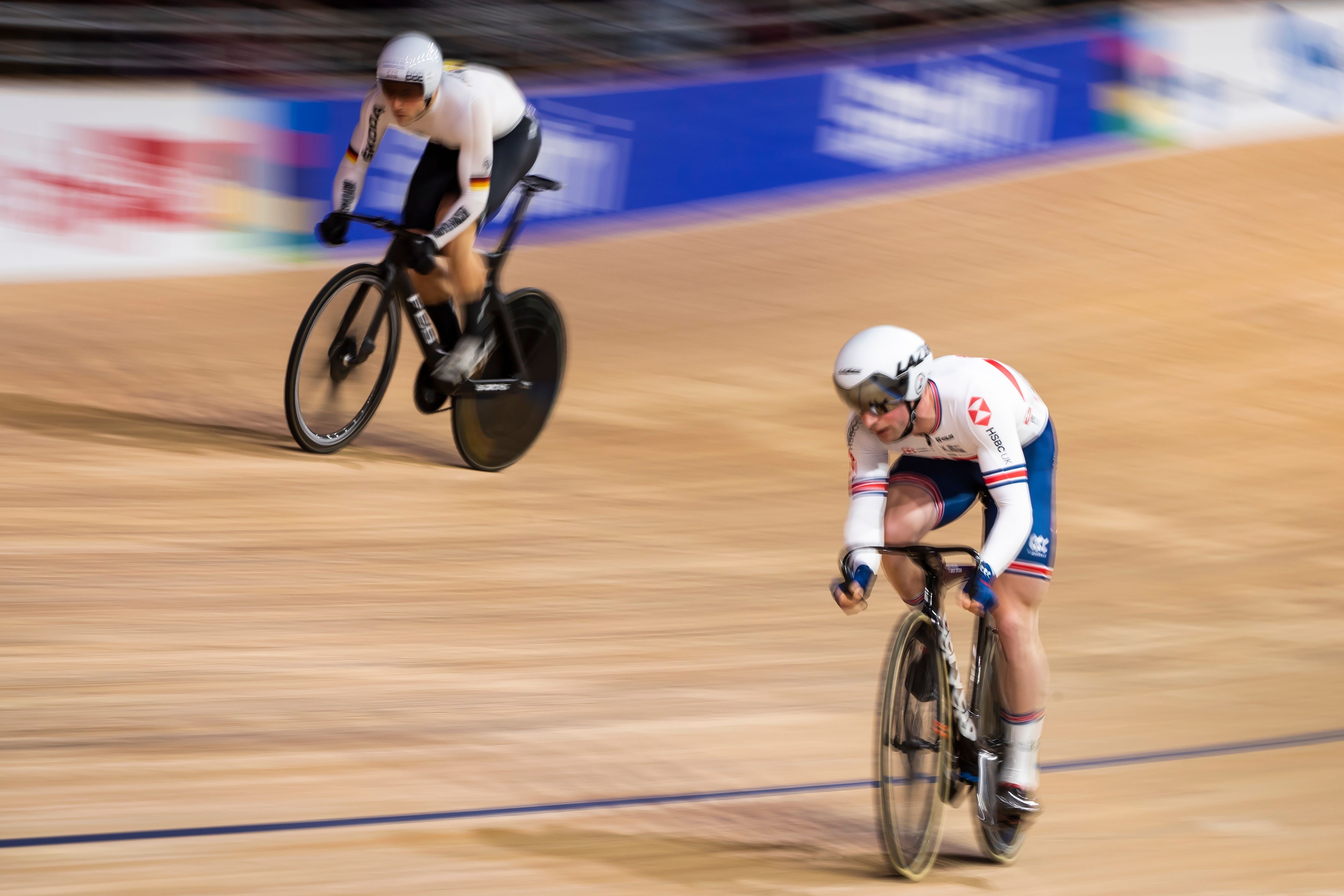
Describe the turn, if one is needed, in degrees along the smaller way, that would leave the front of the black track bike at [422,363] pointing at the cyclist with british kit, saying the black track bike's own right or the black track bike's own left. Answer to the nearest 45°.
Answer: approximately 45° to the black track bike's own left

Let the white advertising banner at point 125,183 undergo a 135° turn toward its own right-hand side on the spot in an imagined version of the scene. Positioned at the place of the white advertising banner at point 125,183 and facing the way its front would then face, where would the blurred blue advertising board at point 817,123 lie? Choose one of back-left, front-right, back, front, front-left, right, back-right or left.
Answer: back-right

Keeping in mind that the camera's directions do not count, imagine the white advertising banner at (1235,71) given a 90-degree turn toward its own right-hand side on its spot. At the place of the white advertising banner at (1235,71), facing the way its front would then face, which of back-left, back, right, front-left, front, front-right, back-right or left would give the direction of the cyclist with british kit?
left

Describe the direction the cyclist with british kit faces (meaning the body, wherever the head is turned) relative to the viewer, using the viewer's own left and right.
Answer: facing the viewer and to the left of the viewer

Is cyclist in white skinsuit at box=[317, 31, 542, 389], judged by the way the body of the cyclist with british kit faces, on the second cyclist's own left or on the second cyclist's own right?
on the second cyclist's own right

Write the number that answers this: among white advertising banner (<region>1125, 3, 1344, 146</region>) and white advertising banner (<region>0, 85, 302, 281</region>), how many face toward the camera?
2

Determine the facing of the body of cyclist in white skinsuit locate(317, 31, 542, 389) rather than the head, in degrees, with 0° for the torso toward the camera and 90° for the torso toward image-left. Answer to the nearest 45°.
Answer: approximately 45°

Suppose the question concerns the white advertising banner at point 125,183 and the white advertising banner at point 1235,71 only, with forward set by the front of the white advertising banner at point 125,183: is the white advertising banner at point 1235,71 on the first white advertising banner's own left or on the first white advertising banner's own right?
on the first white advertising banner's own left

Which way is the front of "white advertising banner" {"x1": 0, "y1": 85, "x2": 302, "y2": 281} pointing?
toward the camera

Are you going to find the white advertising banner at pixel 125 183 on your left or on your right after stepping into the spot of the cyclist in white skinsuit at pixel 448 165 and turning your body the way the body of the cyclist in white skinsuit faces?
on your right

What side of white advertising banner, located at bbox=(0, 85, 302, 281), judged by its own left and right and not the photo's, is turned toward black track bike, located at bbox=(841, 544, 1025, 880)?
front

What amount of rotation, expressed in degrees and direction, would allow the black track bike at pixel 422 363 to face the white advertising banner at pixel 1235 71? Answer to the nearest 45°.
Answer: approximately 180°

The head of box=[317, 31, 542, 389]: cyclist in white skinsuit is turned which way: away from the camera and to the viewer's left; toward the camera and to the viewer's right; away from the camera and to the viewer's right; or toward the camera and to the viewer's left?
toward the camera and to the viewer's left

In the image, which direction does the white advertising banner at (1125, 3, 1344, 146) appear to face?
toward the camera

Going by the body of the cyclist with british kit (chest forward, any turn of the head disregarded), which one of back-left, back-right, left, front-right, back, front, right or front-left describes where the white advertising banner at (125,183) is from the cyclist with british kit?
right

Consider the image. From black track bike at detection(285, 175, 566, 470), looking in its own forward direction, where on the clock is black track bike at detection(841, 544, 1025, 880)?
black track bike at detection(841, 544, 1025, 880) is roughly at 10 o'clock from black track bike at detection(285, 175, 566, 470).
